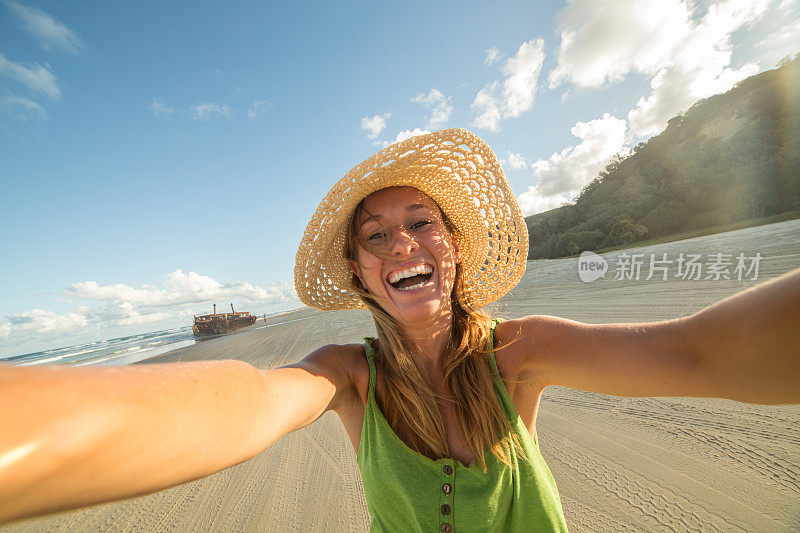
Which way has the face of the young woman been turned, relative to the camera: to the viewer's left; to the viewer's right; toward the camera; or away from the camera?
toward the camera

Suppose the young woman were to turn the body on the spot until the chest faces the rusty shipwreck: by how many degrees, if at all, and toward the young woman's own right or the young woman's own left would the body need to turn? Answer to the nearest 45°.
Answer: approximately 135° to the young woman's own right

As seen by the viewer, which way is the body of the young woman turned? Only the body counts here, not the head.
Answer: toward the camera
